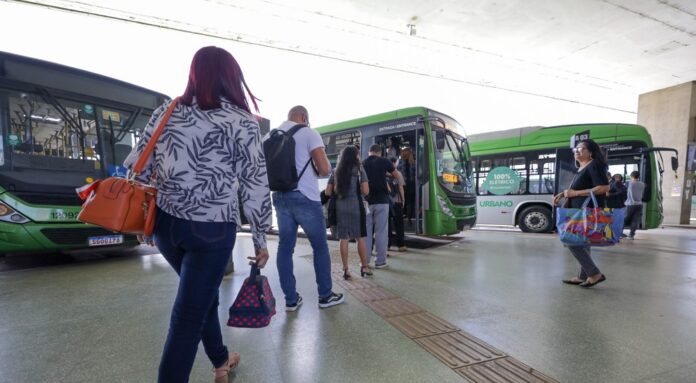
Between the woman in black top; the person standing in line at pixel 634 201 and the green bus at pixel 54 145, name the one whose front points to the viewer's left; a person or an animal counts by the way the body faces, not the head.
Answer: the woman in black top

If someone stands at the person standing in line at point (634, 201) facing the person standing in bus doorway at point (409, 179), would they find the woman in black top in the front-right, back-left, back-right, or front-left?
front-left

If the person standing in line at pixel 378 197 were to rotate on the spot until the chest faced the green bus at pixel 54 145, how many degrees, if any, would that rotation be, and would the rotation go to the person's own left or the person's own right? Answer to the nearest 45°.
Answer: approximately 135° to the person's own left

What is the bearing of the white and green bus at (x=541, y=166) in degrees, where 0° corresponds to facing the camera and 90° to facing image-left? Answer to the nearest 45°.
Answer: approximately 270°

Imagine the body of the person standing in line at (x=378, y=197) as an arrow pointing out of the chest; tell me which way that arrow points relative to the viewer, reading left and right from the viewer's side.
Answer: facing away from the viewer and to the right of the viewer

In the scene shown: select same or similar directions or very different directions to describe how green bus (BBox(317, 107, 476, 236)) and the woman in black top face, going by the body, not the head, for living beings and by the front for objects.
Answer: very different directions

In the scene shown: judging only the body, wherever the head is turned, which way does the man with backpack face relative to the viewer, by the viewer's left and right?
facing away from the viewer and to the right of the viewer

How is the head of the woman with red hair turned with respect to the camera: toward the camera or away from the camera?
away from the camera

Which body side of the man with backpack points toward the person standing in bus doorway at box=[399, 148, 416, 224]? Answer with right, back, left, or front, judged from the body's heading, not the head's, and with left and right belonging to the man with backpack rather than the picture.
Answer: front

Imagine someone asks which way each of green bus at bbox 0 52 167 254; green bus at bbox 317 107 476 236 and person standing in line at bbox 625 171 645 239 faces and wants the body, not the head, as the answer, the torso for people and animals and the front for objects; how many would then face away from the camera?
1

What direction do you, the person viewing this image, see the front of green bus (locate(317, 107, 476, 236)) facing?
facing the viewer and to the right of the viewer

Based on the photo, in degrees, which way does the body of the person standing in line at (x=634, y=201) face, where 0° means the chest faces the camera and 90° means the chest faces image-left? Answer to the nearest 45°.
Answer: approximately 180°

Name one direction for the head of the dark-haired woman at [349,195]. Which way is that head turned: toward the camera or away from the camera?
away from the camera
